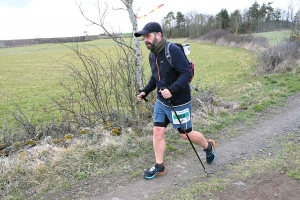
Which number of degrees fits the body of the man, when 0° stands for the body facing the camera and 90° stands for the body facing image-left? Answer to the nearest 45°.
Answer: approximately 45°
